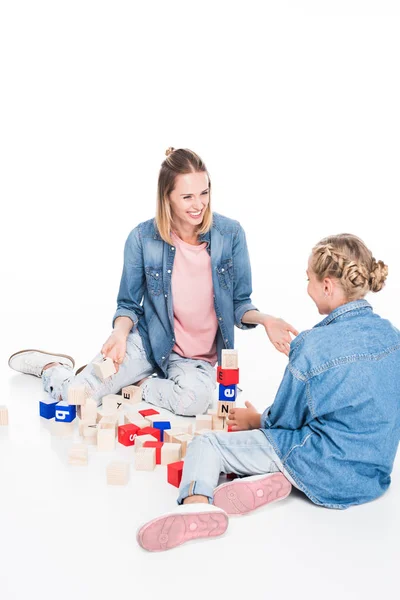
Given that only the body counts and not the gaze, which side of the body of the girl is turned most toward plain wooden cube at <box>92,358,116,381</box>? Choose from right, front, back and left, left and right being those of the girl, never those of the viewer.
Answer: front

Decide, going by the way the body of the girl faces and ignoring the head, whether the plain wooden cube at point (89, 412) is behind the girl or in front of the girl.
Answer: in front

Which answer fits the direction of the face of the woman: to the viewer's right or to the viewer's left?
to the viewer's right

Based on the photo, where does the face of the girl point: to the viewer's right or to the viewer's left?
to the viewer's left

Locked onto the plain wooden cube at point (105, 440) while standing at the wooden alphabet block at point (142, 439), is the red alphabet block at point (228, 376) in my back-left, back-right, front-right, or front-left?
back-right

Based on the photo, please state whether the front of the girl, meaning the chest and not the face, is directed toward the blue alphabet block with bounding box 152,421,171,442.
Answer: yes

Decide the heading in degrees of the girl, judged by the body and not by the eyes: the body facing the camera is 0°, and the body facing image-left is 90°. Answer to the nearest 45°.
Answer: approximately 135°

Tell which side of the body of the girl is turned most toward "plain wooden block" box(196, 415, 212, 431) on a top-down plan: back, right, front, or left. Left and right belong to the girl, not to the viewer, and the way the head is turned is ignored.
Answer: front

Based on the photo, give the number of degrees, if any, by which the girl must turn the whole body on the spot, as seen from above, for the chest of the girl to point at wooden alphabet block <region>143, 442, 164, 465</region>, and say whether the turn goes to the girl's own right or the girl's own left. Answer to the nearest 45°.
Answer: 0° — they already face it

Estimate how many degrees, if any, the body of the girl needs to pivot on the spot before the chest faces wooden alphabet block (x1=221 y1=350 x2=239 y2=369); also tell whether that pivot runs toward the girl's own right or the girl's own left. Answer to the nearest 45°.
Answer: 0° — they already face it
